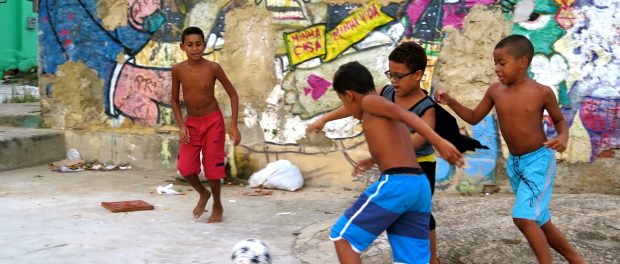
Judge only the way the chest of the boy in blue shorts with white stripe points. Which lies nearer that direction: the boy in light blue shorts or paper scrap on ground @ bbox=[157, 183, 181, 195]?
the paper scrap on ground

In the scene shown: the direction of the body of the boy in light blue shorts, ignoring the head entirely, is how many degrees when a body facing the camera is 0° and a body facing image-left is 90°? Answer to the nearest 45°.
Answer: approximately 45°

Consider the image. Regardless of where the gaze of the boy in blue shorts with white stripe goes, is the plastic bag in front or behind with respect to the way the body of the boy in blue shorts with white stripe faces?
in front

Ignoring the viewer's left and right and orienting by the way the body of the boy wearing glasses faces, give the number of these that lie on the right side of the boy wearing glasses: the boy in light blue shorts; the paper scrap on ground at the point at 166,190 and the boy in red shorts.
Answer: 2

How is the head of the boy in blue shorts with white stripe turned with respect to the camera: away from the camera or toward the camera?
away from the camera

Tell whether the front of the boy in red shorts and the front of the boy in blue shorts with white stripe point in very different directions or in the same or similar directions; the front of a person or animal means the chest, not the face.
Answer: very different directions

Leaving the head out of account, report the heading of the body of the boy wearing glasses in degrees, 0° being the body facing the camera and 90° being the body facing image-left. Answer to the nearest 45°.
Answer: approximately 45°

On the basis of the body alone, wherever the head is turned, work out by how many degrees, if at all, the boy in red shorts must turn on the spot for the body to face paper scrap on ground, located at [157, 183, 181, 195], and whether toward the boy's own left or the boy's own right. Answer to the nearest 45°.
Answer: approximately 180°

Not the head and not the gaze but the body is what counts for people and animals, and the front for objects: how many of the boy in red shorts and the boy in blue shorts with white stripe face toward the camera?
1

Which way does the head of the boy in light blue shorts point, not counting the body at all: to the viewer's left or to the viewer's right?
to the viewer's left

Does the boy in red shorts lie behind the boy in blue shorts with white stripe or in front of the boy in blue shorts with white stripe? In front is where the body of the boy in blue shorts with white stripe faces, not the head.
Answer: in front
